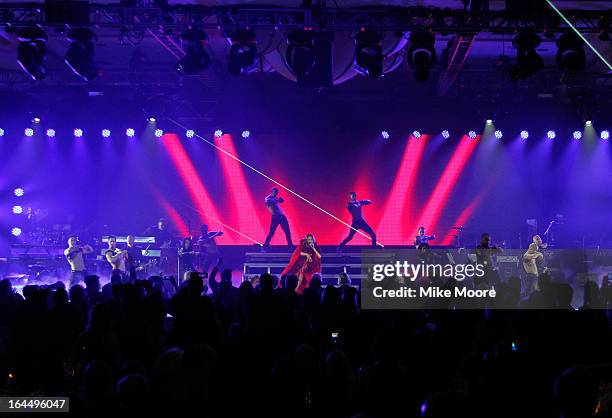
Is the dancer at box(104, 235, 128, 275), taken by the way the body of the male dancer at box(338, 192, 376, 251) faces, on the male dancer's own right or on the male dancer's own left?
on the male dancer's own right

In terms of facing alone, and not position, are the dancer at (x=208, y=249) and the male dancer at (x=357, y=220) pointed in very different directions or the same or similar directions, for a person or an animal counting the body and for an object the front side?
same or similar directions

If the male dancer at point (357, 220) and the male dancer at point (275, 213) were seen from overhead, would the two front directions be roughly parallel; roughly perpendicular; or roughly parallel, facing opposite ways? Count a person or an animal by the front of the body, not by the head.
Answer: roughly parallel

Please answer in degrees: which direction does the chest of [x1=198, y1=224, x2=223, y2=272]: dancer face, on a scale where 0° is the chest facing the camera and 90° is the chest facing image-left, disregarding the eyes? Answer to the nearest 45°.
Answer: approximately 315°

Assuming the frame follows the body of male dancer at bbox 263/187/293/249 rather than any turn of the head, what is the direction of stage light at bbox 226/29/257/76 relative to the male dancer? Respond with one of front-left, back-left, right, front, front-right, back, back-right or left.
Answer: front-right

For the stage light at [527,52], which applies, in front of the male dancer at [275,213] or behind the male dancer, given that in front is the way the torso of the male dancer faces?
in front

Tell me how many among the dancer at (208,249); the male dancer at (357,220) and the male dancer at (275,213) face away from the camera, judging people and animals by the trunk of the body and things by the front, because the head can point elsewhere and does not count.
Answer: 0

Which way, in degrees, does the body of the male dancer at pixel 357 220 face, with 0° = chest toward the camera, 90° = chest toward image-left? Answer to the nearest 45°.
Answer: approximately 315°

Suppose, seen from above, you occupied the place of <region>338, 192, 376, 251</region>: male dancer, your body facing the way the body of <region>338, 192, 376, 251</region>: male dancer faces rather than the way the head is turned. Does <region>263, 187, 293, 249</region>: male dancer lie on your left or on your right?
on your right

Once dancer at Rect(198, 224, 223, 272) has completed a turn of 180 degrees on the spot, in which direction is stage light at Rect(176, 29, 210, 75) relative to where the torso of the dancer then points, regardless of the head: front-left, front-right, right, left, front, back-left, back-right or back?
back-left

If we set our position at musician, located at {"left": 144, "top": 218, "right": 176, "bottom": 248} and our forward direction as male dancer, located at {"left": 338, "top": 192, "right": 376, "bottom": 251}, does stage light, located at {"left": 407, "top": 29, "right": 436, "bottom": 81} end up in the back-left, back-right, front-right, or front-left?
front-right

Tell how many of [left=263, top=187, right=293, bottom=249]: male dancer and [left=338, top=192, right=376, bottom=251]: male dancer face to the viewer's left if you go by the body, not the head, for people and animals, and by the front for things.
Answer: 0

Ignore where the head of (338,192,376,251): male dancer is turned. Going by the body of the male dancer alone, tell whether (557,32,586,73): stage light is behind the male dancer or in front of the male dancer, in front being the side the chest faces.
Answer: in front

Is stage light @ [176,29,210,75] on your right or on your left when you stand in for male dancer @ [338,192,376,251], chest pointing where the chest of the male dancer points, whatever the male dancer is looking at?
on your right

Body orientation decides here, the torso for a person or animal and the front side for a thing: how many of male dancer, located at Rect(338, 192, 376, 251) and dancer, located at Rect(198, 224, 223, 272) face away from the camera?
0

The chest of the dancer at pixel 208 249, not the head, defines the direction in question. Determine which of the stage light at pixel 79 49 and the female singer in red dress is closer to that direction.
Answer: the female singer in red dress
